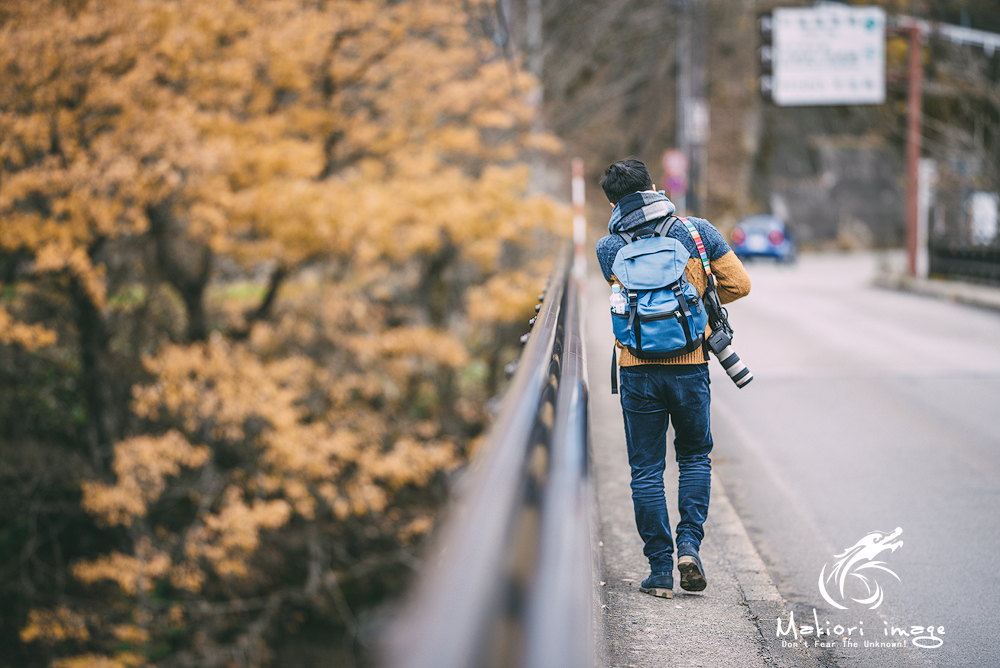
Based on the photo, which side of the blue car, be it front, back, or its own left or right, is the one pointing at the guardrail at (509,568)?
back

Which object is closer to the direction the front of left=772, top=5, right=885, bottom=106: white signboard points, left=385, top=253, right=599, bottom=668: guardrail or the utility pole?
the guardrail

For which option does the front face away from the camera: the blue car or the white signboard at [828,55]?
the blue car

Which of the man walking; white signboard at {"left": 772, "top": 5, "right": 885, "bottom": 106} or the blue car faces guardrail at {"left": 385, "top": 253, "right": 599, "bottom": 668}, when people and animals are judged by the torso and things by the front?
the white signboard

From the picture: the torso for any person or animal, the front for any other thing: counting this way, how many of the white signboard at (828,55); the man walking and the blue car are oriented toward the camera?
1

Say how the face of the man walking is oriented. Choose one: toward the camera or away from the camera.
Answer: away from the camera

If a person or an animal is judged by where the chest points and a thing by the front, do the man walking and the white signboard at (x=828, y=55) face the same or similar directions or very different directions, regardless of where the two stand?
very different directions

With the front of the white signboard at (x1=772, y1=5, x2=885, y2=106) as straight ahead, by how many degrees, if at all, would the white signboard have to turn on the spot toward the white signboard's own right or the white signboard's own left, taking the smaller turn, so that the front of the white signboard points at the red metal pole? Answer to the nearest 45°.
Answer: approximately 90° to the white signboard's own left

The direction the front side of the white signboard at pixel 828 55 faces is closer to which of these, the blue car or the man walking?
the man walking

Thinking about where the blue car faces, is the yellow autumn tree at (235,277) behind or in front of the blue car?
behind

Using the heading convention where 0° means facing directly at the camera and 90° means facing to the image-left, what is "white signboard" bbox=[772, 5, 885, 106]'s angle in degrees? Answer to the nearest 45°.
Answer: approximately 0°

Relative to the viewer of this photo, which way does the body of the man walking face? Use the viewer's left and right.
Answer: facing away from the viewer

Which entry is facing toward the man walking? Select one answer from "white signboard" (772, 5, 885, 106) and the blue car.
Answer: the white signboard

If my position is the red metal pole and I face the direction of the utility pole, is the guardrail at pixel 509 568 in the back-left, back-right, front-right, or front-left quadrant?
back-left

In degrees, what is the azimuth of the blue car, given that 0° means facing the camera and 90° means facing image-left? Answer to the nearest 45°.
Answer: approximately 180°
